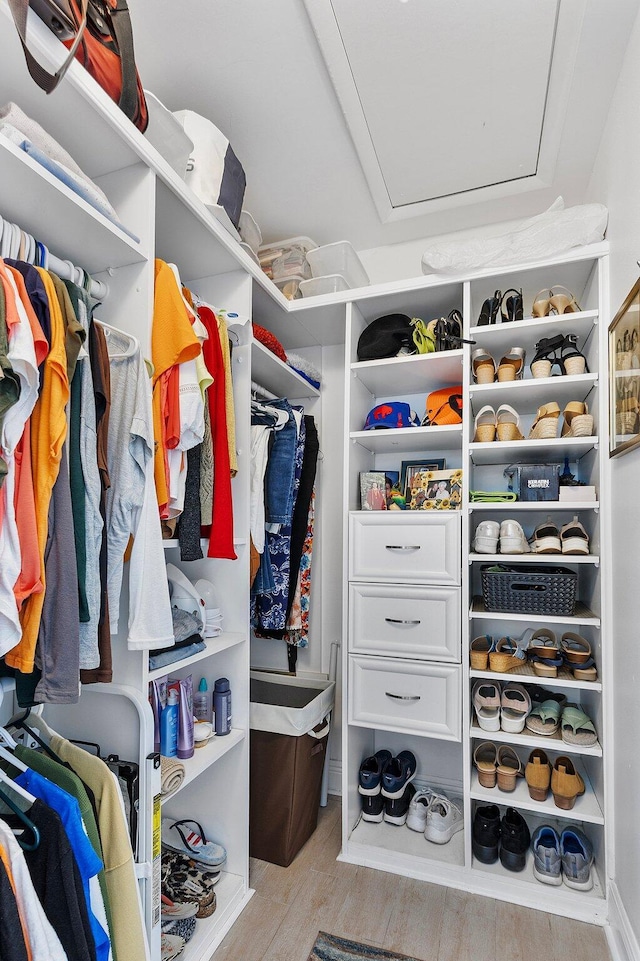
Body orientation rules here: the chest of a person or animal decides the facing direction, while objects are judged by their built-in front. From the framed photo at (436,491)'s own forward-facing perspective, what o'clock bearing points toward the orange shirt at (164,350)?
The orange shirt is roughly at 1 o'clock from the framed photo.

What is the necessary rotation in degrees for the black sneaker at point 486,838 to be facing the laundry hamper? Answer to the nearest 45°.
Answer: approximately 90° to its left

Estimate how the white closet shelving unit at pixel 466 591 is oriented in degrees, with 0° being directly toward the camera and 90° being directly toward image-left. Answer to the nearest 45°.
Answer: approximately 45°

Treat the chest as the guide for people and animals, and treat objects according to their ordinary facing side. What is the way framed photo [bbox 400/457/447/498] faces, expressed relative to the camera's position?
facing the viewer
